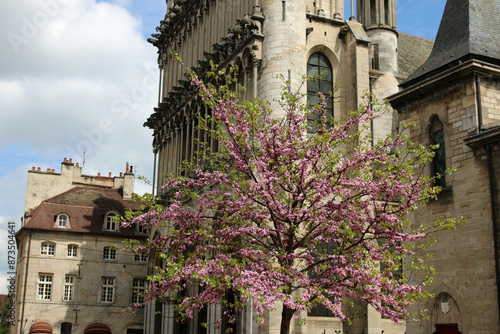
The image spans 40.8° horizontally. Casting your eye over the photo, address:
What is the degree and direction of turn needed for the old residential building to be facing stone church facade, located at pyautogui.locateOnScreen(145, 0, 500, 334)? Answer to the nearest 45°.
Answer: approximately 45° to its left

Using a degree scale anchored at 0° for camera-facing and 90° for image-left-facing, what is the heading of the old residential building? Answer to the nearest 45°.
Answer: approximately 0°
